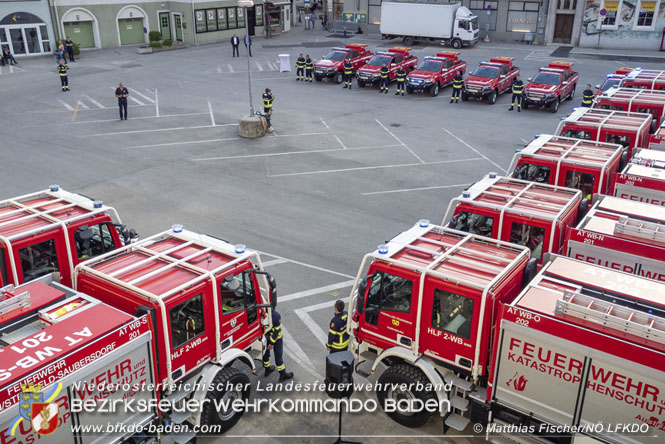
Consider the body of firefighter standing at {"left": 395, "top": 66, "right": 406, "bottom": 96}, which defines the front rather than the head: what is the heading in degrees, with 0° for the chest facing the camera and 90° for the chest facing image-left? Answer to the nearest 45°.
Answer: approximately 45°

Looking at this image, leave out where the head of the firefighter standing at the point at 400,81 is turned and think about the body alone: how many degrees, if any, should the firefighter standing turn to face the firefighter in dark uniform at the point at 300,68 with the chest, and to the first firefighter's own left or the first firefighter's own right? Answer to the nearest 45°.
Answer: approximately 45° to the first firefighter's own right

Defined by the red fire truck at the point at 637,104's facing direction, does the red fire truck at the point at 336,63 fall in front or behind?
in front

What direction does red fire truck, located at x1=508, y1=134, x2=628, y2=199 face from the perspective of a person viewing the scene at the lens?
facing to the left of the viewer

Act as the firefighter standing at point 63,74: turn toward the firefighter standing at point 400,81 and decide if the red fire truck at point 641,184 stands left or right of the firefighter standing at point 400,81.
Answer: right

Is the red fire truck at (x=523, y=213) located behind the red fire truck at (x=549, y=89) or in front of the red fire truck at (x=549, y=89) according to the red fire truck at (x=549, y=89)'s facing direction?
in front

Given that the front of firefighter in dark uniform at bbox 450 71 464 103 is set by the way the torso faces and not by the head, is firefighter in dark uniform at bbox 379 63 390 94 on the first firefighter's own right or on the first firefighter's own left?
on the first firefighter's own right

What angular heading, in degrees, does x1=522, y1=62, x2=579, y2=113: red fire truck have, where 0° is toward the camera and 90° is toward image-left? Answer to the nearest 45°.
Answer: approximately 45°

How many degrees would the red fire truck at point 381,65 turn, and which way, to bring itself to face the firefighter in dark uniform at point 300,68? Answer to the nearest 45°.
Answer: approximately 45° to its right

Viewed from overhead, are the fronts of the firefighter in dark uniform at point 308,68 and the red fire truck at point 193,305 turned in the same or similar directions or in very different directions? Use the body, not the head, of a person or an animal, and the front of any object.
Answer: very different directions

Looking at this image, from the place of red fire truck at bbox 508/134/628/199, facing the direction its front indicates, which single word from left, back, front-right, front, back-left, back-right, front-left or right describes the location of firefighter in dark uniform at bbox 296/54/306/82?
front-right
